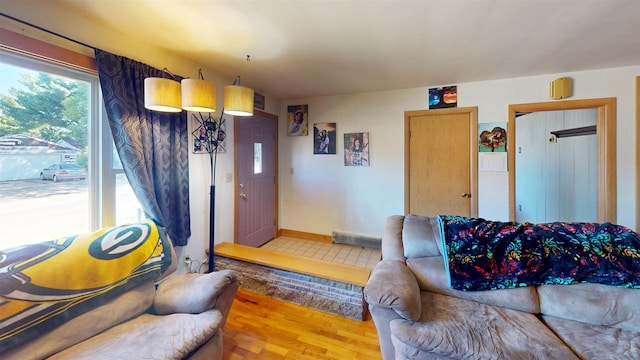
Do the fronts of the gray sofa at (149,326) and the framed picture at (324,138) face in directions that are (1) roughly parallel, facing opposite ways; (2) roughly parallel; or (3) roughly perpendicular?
roughly perpendicular

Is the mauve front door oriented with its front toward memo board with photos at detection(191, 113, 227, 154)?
no

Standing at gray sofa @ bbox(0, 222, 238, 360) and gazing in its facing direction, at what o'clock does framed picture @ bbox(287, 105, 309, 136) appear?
The framed picture is roughly at 9 o'clock from the gray sofa.

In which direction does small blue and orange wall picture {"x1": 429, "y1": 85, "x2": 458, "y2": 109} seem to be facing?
toward the camera

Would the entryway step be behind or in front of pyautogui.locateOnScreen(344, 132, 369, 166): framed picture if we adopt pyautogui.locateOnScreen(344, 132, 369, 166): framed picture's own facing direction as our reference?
in front

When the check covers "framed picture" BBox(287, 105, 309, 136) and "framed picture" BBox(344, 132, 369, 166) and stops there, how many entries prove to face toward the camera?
2

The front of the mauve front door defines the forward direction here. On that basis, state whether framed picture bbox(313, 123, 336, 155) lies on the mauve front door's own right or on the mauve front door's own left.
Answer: on the mauve front door's own left

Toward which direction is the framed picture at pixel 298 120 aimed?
toward the camera

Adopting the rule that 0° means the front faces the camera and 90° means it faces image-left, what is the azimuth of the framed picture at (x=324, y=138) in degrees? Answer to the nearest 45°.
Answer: approximately 0°

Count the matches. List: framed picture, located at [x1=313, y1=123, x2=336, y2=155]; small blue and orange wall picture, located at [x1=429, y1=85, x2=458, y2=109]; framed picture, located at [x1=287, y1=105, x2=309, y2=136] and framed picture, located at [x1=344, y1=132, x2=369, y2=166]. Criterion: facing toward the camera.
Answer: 4

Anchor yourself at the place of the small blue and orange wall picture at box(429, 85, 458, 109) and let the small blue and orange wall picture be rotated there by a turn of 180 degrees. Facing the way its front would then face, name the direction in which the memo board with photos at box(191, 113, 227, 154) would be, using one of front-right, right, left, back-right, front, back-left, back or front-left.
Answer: back-left

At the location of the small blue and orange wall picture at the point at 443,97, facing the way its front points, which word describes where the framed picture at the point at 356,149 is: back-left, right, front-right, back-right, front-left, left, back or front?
right

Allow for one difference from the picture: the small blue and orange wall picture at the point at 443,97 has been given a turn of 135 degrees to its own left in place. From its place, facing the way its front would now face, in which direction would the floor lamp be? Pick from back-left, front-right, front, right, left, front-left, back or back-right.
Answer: back

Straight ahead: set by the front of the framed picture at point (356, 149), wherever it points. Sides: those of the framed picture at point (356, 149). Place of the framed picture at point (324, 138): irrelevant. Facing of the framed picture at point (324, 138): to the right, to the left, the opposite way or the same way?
the same way

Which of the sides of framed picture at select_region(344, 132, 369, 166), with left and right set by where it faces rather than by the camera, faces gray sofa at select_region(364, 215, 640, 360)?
front

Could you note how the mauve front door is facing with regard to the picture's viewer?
facing the viewer and to the right of the viewer
